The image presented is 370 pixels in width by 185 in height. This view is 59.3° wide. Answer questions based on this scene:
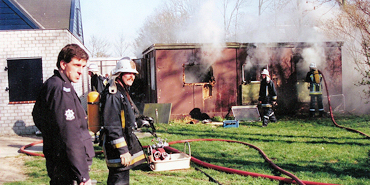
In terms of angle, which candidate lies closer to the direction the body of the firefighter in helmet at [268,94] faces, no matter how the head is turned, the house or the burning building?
the house

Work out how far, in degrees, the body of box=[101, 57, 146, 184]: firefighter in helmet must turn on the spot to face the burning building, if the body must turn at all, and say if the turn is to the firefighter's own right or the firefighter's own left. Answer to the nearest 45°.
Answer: approximately 45° to the firefighter's own left

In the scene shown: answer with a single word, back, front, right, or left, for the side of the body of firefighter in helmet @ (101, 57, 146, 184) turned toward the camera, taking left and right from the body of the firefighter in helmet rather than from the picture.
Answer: right

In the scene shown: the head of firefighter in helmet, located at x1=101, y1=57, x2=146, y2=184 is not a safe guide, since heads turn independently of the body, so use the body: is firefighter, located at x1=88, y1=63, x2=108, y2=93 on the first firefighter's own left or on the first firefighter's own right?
on the first firefighter's own left

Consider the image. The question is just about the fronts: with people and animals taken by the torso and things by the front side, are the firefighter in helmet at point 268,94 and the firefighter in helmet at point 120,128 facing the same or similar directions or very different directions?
very different directions
